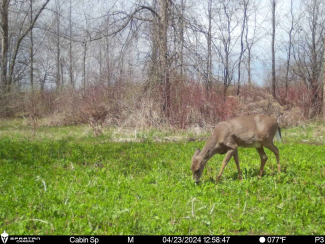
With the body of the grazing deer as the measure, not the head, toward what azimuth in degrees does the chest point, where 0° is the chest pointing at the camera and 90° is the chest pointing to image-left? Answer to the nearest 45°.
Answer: approximately 90°
